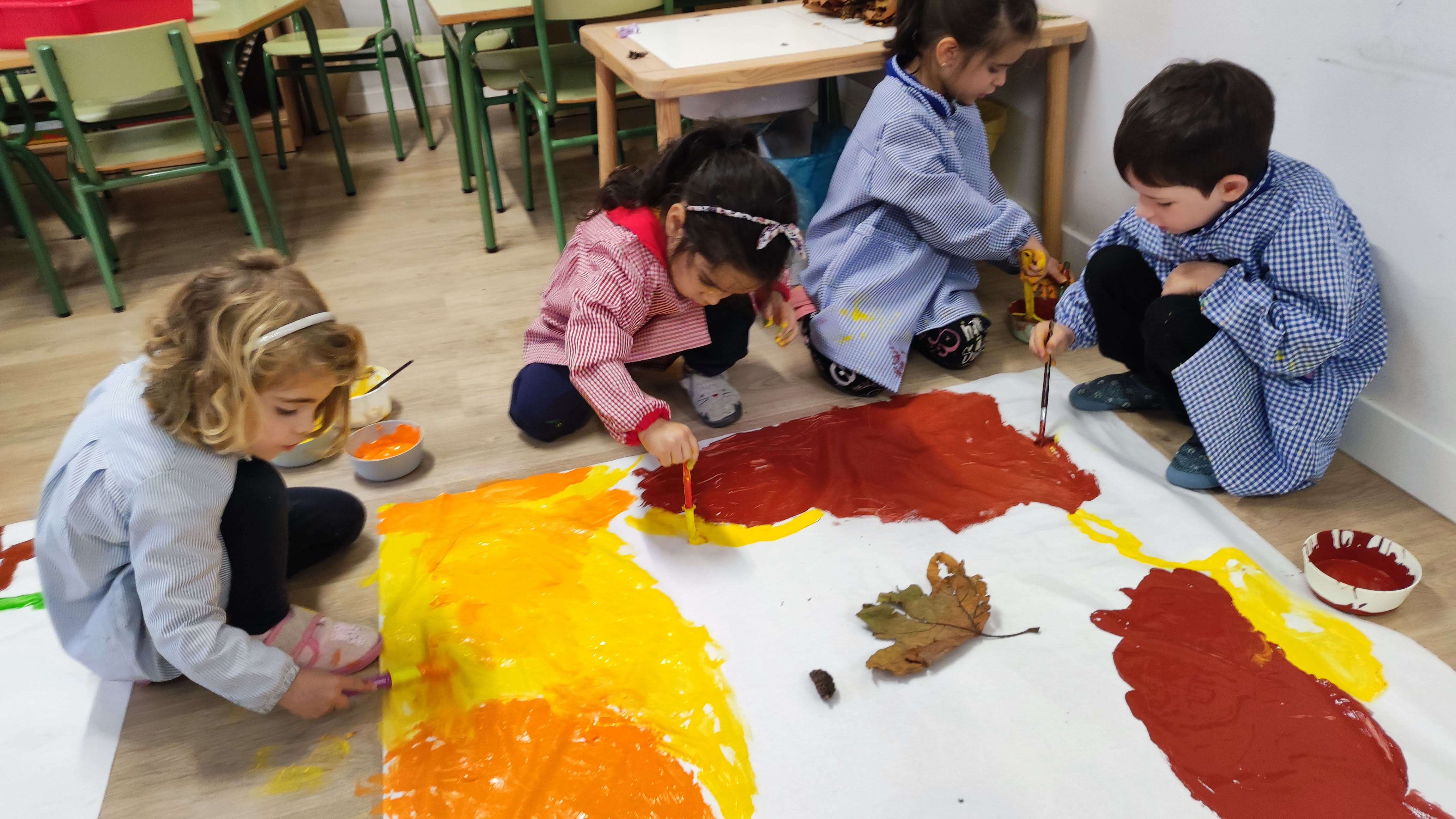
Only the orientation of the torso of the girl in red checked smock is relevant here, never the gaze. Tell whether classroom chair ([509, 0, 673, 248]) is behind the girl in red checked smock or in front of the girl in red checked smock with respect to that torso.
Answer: behind

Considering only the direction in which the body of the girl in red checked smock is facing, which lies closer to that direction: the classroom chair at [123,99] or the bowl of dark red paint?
the bowl of dark red paint

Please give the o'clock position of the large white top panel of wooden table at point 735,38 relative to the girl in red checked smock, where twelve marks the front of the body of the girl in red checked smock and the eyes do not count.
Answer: The large white top panel of wooden table is roughly at 8 o'clock from the girl in red checked smock.

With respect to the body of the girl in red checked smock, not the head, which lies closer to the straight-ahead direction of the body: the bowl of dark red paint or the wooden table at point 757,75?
the bowl of dark red paint

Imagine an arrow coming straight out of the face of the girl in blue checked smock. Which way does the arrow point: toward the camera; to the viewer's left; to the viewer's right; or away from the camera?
to the viewer's right

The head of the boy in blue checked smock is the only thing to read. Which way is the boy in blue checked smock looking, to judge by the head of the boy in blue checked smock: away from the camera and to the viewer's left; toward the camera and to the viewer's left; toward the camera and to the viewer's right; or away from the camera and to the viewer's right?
toward the camera and to the viewer's left

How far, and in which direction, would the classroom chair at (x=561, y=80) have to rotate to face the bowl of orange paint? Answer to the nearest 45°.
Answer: approximately 135° to its left

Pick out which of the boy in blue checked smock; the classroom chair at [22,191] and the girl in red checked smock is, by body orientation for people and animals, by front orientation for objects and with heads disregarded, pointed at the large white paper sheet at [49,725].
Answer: the boy in blue checked smock

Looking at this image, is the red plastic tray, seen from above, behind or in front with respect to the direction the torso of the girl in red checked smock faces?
behind

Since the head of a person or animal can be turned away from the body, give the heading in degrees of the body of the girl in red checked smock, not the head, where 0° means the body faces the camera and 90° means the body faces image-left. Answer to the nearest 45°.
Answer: approximately 315°

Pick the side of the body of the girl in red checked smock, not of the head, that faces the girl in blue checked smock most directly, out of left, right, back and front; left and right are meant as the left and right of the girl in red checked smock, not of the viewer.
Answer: left

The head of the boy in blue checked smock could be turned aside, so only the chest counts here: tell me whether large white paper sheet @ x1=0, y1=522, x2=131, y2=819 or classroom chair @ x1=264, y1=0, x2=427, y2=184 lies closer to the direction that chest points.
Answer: the large white paper sheet
